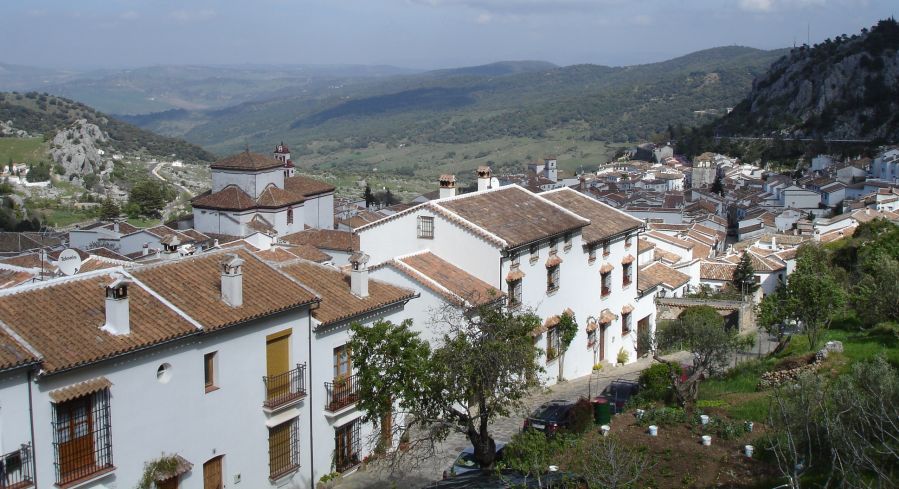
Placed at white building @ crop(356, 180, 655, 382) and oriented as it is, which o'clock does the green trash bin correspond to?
The green trash bin is roughly at 1 o'clock from the white building.

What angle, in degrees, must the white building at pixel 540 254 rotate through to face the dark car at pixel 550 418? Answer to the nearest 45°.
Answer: approximately 45° to its right

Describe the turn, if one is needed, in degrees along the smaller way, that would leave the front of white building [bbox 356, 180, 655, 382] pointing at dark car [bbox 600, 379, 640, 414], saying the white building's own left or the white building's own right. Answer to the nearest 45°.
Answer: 0° — it already faces it

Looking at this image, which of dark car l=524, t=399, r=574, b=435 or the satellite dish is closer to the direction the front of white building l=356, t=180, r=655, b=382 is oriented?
the dark car

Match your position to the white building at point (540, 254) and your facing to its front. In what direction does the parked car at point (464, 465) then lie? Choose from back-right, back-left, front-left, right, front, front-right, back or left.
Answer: front-right

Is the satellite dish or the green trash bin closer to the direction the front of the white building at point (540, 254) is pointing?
the green trash bin

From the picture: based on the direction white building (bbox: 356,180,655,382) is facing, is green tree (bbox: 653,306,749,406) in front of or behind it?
in front

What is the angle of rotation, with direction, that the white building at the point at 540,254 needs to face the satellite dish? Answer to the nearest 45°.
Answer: approximately 135° to its right

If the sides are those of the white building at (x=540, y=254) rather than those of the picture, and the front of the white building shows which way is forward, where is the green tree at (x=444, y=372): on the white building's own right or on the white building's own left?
on the white building's own right

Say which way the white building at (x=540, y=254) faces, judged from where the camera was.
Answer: facing the viewer and to the right of the viewer
